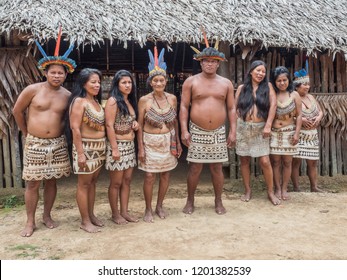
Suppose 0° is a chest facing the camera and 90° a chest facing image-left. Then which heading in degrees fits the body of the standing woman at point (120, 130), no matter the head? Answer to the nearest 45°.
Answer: approximately 315°

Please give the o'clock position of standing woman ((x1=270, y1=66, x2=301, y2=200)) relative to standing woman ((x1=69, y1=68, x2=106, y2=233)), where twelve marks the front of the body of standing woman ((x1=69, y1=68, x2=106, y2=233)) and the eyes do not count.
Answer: standing woman ((x1=270, y1=66, x2=301, y2=200)) is roughly at 10 o'clock from standing woman ((x1=69, y1=68, x2=106, y2=233)).

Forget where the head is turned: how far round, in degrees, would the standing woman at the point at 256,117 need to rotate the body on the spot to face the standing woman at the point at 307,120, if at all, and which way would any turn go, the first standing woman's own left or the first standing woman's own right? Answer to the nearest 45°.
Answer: approximately 135° to the first standing woman's own left

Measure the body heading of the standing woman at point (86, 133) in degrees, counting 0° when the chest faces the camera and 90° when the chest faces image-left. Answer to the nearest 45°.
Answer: approximately 315°
